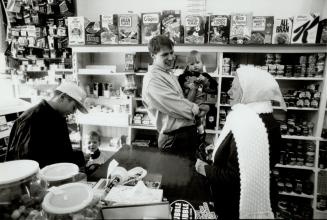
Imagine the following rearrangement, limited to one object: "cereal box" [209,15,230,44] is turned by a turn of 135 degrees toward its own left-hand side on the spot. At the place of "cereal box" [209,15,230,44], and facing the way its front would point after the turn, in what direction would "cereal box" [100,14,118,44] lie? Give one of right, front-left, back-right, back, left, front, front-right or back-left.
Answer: back-left

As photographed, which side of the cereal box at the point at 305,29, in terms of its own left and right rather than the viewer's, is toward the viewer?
front

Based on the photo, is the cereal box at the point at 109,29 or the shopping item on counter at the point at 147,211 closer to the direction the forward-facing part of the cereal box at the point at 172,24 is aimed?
the shopping item on counter

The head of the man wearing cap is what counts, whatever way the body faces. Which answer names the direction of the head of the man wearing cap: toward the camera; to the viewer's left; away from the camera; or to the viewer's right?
to the viewer's right

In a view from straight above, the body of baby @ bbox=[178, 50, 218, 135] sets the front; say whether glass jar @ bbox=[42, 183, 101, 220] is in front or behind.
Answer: in front

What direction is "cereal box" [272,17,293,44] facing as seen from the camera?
toward the camera

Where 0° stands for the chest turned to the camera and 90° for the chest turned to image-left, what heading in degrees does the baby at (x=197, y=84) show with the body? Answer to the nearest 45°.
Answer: approximately 0°

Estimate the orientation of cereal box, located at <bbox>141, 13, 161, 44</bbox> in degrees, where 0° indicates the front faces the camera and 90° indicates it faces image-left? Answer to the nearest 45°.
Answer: approximately 0°

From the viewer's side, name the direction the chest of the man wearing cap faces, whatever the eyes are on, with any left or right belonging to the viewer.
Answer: facing to the right of the viewer

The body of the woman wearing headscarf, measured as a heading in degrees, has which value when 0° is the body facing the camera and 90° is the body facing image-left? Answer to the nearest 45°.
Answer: approximately 90°

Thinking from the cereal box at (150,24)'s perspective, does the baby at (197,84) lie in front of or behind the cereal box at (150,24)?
in front

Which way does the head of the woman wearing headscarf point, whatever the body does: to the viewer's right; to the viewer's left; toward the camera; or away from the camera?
to the viewer's left

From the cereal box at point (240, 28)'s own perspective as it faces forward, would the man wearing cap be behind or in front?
in front
